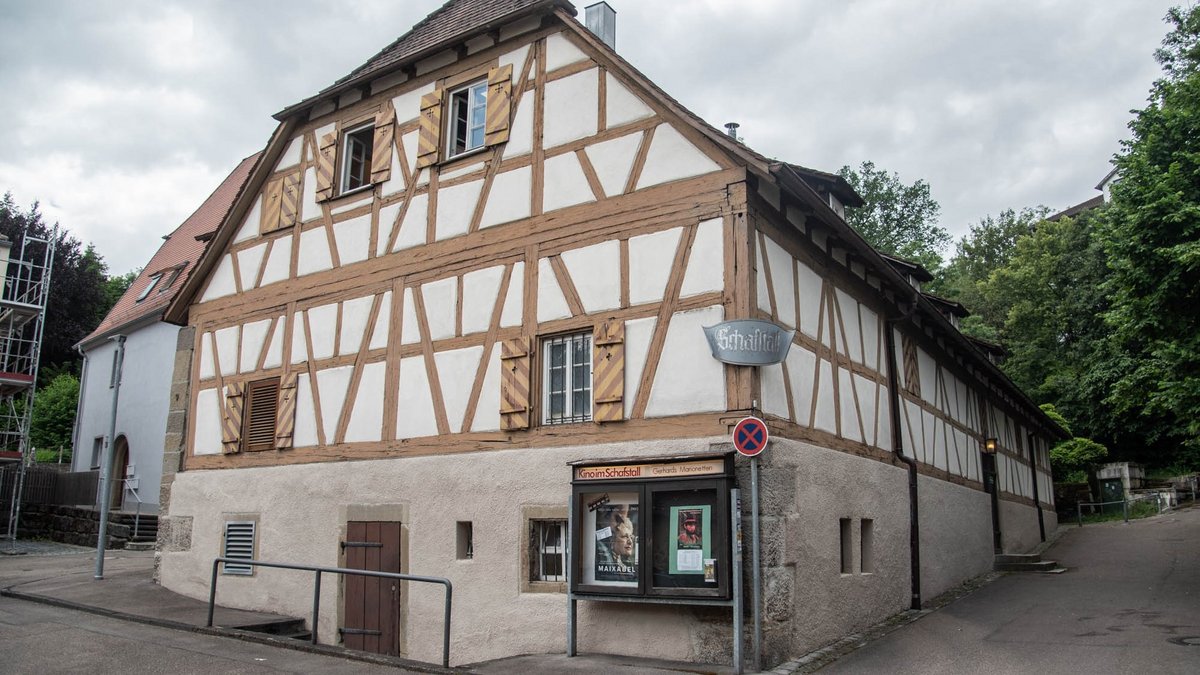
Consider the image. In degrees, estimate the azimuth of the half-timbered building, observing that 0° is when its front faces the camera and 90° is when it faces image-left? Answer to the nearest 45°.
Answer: approximately 45°

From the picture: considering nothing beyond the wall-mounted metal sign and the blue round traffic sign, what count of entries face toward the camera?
2

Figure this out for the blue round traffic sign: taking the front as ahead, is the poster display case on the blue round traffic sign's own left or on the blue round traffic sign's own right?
on the blue round traffic sign's own right

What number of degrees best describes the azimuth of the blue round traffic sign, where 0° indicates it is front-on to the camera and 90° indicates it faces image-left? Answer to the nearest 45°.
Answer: approximately 0°

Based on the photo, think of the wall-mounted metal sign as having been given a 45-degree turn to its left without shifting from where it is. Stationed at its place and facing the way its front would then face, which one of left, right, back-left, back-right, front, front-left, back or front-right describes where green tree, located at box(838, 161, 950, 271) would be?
back-left

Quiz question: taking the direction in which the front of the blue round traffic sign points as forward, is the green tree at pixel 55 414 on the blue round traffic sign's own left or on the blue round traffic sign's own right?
on the blue round traffic sign's own right

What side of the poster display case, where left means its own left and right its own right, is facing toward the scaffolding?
right

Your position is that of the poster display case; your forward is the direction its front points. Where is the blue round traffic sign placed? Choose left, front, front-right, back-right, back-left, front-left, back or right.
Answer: left

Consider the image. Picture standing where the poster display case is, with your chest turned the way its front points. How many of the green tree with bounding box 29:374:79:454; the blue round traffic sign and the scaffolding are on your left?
1

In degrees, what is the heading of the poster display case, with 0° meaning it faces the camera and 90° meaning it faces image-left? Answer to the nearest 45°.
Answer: approximately 45°
